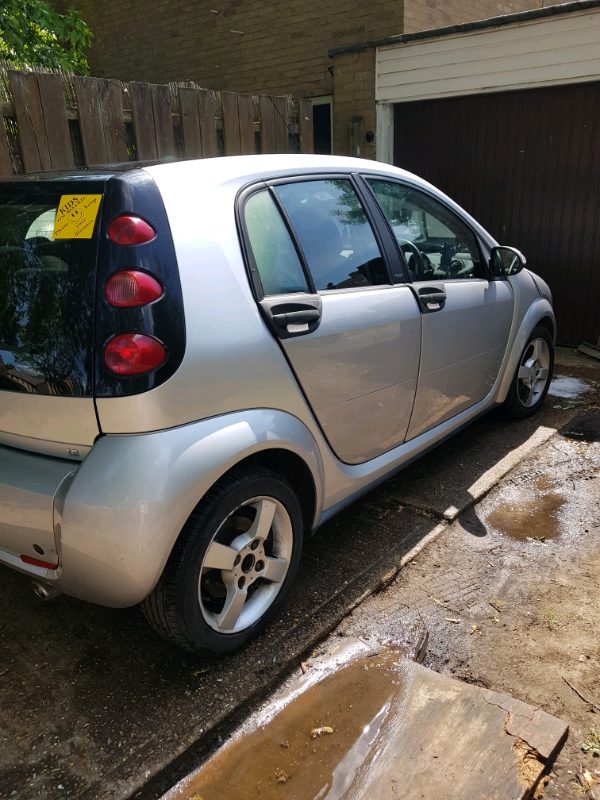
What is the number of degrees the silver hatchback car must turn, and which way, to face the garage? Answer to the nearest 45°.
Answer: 0° — it already faces it

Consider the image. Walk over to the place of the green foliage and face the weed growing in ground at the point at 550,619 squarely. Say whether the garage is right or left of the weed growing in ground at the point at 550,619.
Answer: left

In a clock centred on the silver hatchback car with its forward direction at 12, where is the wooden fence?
The wooden fence is roughly at 10 o'clock from the silver hatchback car.

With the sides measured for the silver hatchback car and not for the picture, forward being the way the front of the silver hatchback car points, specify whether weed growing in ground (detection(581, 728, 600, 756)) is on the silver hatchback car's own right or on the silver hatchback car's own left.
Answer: on the silver hatchback car's own right

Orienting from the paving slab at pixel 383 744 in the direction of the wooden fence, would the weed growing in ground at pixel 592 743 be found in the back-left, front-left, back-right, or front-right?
back-right

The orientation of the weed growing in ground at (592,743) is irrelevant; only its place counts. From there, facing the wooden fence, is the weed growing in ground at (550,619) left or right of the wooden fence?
right

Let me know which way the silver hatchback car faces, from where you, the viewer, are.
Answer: facing away from the viewer and to the right of the viewer

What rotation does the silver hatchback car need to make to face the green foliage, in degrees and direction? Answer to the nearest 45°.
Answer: approximately 45° to its left

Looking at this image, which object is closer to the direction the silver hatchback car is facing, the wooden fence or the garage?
the garage
